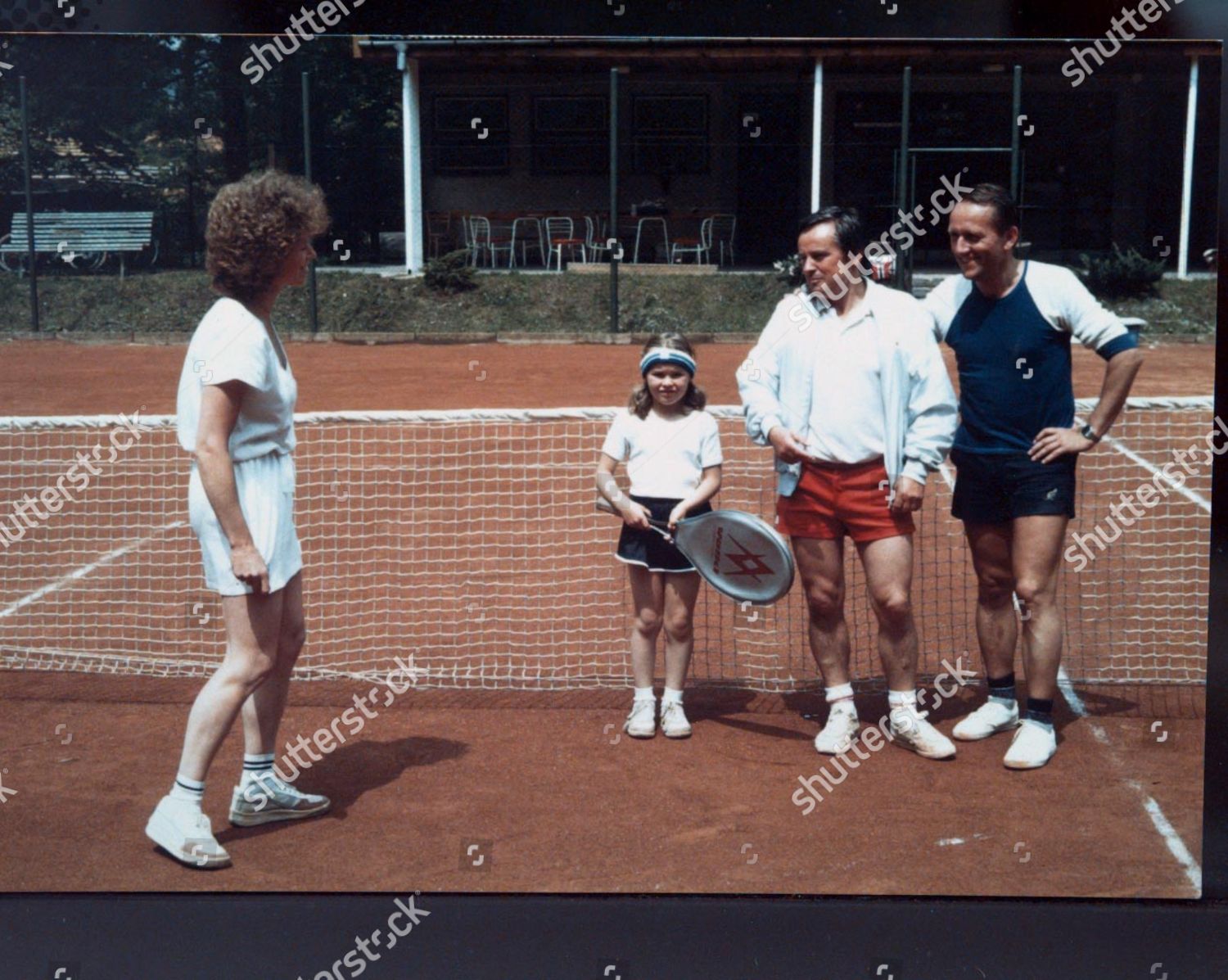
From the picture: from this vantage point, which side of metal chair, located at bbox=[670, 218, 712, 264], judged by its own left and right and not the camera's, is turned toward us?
left

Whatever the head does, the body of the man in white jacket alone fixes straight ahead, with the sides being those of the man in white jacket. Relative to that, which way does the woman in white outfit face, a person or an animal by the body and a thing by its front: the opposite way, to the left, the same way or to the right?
to the left

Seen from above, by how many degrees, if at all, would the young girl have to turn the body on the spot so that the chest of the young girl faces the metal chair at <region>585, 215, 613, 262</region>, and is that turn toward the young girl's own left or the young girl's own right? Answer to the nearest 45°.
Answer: approximately 180°

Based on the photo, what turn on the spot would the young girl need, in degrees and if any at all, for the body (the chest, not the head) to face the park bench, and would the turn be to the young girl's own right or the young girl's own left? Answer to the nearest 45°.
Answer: approximately 135° to the young girl's own right

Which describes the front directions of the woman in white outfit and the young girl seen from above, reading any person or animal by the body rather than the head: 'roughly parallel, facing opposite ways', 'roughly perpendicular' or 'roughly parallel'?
roughly perpendicular

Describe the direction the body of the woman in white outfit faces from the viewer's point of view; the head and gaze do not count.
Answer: to the viewer's right

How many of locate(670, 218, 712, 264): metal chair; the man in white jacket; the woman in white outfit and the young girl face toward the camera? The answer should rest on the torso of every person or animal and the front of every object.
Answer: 2

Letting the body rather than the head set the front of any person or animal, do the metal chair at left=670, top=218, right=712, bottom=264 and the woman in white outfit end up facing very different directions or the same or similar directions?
very different directions

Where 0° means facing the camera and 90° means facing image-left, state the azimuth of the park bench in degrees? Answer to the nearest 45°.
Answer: approximately 0°

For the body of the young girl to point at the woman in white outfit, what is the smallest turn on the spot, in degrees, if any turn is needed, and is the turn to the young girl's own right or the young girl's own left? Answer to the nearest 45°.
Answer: approximately 45° to the young girl's own right

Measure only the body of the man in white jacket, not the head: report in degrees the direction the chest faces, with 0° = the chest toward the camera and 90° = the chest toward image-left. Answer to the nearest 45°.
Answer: approximately 0°
